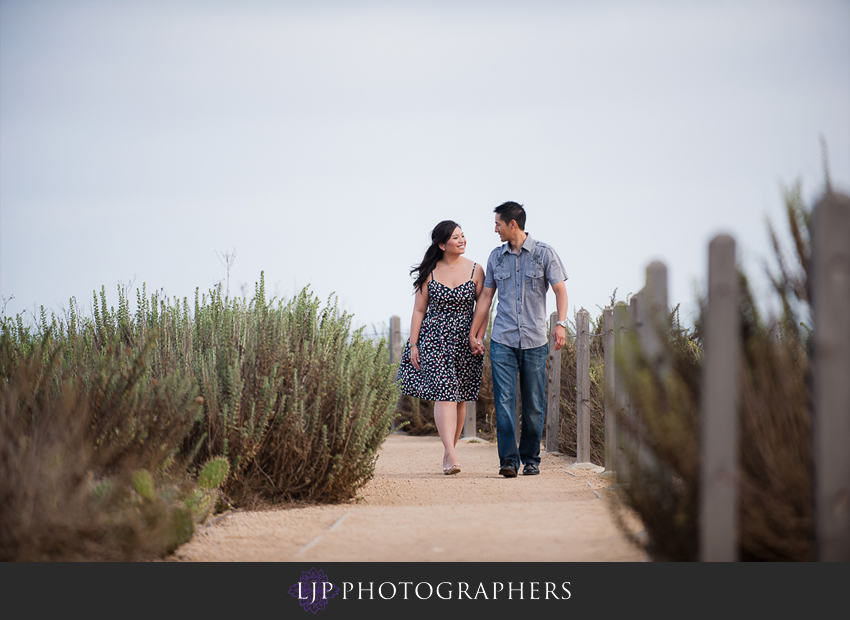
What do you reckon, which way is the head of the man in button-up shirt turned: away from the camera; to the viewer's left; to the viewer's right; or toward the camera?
to the viewer's left

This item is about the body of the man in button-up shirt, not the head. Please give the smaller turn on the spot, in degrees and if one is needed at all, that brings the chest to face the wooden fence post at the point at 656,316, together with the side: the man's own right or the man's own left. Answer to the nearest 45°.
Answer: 0° — they already face it

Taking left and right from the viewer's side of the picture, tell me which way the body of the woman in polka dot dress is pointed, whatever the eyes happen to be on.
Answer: facing the viewer

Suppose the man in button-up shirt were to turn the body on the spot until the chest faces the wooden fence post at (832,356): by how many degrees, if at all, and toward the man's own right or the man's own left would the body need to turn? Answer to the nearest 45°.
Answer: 0° — they already face it

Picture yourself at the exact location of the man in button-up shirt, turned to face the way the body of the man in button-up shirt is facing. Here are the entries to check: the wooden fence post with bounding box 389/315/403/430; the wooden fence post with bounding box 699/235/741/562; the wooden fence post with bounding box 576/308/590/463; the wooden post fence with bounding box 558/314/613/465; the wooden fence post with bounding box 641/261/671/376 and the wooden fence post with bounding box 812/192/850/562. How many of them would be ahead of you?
3

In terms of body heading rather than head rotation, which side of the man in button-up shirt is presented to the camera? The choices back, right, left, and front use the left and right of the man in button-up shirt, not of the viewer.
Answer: front

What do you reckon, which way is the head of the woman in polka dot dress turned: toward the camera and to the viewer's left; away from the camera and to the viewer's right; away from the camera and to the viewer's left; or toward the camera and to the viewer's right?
toward the camera and to the viewer's right

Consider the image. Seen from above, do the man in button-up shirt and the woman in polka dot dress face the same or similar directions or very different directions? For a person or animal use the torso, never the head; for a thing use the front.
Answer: same or similar directions

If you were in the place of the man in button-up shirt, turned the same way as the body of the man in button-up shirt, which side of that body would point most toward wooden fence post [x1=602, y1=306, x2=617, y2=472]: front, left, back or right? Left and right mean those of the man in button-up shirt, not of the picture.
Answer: left

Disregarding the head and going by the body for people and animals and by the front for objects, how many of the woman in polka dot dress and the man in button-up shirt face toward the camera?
2

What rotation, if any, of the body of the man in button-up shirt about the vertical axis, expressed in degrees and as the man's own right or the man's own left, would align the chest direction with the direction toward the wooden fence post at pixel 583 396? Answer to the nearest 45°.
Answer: approximately 135° to the man's own left

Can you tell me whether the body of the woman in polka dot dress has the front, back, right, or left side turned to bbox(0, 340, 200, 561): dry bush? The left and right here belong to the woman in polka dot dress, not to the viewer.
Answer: front

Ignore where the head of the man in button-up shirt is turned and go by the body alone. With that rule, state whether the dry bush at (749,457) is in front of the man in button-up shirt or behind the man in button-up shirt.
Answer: in front
